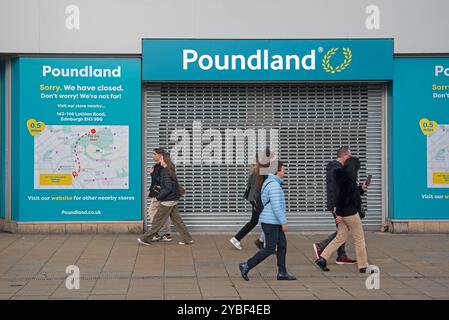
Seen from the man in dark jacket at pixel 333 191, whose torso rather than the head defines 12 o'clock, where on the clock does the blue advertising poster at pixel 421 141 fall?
The blue advertising poster is roughly at 10 o'clock from the man in dark jacket.

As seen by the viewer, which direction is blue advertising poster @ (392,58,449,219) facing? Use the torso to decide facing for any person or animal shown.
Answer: toward the camera

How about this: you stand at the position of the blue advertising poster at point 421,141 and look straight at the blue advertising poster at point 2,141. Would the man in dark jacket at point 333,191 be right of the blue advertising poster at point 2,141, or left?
left

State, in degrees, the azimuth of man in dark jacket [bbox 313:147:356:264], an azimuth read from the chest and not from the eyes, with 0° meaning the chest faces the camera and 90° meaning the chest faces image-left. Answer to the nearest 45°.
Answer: approximately 270°

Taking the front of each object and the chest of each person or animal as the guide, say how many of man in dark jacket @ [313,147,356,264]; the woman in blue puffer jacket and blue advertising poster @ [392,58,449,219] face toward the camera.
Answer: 1

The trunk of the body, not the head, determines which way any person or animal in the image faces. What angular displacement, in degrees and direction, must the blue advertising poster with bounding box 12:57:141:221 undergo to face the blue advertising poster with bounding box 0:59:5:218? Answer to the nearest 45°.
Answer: approximately 135° to its right

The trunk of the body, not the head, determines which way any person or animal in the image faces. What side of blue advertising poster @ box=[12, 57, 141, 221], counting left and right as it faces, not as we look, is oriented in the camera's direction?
front

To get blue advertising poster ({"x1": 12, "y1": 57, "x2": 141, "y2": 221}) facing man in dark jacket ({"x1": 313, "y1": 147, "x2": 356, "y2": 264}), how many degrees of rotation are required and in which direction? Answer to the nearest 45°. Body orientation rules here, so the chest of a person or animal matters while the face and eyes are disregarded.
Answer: approximately 45° to its left

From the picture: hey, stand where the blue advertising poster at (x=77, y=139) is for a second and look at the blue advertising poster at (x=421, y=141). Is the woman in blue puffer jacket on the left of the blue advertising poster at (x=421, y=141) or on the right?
right

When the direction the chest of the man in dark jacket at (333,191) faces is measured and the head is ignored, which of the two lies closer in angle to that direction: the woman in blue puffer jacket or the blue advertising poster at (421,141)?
the blue advertising poster
